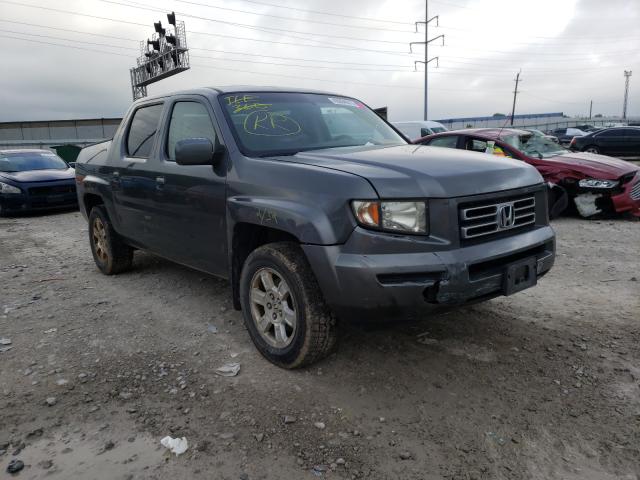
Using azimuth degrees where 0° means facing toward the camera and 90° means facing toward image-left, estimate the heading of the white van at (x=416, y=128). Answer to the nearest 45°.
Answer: approximately 315°

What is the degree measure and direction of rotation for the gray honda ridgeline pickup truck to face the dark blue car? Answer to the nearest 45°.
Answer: approximately 180°

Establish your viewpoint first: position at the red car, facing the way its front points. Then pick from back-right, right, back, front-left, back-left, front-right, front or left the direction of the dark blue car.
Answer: back-right

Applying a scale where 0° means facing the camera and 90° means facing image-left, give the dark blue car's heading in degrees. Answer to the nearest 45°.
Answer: approximately 315°

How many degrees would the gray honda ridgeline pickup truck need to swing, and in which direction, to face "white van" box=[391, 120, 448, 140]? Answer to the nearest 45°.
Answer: approximately 135° to its left

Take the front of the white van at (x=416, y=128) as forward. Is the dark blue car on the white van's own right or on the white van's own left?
on the white van's own right

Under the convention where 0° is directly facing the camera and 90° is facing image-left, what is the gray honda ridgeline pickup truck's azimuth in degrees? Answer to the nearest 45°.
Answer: approximately 315°

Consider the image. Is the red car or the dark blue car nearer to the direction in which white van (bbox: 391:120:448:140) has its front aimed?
the red car

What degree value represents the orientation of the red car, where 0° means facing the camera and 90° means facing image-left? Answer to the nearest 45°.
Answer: approximately 315°
